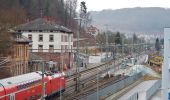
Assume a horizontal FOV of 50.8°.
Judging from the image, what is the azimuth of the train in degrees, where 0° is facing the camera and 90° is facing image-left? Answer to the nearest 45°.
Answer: approximately 225°
